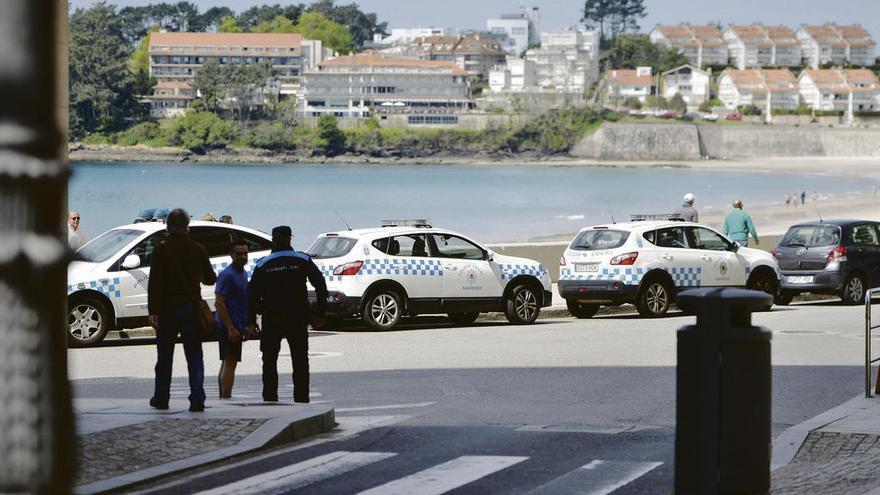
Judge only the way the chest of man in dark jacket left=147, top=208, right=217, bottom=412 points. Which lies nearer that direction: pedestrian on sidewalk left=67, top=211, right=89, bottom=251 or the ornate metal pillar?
the pedestrian on sidewalk

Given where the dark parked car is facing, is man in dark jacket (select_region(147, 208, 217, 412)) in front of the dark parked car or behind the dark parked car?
behind

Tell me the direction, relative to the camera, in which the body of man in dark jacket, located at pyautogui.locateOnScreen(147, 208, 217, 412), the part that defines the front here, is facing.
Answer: away from the camera

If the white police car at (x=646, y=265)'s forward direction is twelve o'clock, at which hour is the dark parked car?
The dark parked car is roughly at 12 o'clock from the white police car.

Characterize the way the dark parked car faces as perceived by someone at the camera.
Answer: facing away from the viewer and to the right of the viewer

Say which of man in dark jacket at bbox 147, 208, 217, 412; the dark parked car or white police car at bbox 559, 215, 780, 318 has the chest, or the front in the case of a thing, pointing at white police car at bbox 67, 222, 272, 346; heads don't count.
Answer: the man in dark jacket

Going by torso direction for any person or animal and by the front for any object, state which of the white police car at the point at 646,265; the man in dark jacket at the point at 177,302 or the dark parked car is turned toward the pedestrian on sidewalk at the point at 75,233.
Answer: the man in dark jacket

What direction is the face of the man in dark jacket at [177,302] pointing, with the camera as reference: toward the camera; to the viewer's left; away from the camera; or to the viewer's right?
away from the camera

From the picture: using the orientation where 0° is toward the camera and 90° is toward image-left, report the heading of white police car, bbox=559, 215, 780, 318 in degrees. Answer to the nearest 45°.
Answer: approximately 225°

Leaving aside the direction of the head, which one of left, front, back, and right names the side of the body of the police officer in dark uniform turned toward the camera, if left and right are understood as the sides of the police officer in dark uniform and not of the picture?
back
